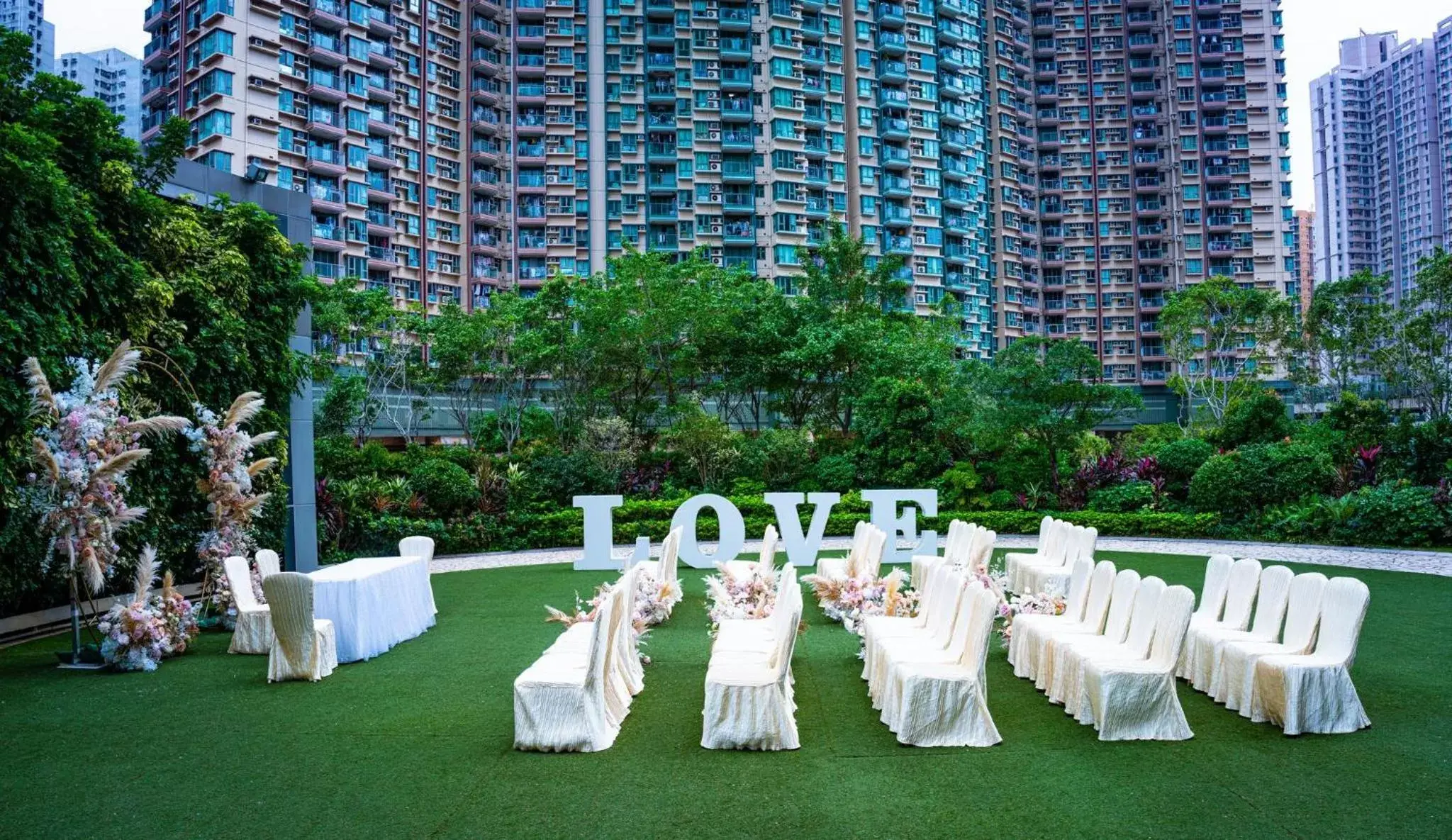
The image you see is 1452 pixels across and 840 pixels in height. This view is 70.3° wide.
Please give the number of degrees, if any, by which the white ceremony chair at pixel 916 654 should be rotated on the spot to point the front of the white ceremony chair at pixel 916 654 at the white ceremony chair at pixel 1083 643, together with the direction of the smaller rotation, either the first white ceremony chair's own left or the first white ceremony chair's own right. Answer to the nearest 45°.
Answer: approximately 135° to the first white ceremony chair's own right

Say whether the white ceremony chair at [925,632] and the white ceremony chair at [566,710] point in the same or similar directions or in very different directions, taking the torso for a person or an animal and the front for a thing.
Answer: same or similar directions

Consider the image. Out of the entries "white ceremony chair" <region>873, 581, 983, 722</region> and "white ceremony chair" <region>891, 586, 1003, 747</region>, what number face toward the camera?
0

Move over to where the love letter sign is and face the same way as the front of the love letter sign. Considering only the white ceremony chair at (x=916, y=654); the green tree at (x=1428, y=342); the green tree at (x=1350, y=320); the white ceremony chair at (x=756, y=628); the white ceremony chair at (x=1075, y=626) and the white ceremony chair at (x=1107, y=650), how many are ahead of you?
4

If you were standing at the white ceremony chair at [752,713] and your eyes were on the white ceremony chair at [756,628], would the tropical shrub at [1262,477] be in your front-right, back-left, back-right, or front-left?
front-right

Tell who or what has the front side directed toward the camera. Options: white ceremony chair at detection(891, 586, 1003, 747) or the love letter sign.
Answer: the love letter sign

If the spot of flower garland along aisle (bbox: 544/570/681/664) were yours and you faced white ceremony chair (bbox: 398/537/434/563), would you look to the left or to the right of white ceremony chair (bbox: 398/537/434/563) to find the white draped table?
left

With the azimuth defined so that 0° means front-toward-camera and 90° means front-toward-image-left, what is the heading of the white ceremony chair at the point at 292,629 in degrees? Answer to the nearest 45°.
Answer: approximately 225°

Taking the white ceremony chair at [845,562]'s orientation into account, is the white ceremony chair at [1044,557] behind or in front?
behind

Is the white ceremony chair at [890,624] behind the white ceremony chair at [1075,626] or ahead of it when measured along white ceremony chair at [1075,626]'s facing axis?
ahead

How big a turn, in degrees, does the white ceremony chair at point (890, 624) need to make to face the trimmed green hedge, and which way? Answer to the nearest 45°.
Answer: approximately 45° to its right

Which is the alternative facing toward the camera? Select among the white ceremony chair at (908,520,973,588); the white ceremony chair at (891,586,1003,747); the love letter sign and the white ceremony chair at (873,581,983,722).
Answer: the love letter sign

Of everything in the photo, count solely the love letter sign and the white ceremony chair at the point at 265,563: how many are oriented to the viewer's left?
0
